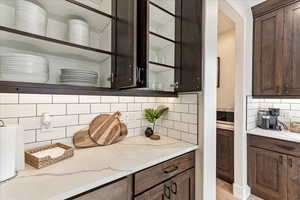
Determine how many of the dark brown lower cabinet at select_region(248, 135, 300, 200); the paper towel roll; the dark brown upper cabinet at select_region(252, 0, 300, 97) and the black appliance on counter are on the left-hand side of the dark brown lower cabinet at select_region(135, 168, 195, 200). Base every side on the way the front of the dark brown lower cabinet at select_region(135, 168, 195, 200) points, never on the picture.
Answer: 3

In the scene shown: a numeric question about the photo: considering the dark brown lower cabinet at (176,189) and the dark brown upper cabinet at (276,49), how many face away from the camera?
0

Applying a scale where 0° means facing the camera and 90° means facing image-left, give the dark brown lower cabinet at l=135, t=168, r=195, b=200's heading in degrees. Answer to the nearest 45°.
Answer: approximately 315°

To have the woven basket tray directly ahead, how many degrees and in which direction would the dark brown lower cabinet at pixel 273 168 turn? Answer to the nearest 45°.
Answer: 0° — it already faces it

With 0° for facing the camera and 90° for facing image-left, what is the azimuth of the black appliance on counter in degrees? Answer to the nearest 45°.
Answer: approximately 45°

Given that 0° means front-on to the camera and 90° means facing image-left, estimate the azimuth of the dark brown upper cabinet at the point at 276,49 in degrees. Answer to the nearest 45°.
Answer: approximately 45°

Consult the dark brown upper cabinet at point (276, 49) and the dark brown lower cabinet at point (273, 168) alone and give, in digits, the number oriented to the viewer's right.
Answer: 0

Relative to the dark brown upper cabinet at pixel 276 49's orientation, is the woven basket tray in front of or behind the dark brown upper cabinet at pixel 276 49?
in front

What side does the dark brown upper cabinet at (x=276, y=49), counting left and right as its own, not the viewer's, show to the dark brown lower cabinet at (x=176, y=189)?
front
